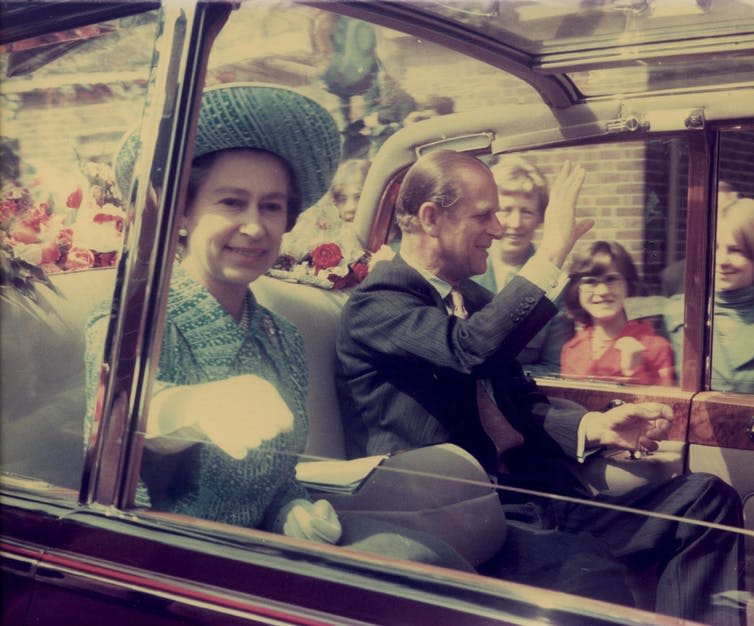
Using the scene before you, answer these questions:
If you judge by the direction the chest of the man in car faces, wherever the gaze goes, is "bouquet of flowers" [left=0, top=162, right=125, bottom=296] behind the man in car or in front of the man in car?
behind

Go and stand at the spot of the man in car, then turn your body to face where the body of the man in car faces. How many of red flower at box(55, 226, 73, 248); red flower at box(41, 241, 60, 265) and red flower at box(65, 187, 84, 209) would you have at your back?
3

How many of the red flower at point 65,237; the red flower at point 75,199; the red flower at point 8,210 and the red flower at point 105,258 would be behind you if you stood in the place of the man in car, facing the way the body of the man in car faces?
4

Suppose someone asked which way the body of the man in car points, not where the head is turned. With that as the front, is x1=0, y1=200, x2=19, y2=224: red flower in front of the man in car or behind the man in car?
behind

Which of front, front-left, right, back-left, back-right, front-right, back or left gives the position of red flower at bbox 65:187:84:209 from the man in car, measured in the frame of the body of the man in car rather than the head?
back

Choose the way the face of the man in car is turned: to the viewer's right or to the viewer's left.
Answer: to the viewer's right
